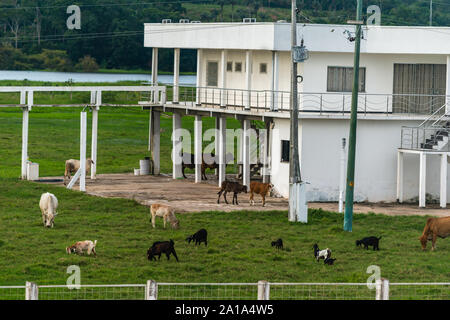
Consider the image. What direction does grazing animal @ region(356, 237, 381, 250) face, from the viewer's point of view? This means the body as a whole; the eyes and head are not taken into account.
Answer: to the viewer's left

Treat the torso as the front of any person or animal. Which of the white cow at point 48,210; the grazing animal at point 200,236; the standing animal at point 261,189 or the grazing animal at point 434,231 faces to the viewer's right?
the standing animal at point 261,189

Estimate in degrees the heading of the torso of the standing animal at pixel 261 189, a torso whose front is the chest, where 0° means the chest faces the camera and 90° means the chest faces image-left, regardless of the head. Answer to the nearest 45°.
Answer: approximately 270°

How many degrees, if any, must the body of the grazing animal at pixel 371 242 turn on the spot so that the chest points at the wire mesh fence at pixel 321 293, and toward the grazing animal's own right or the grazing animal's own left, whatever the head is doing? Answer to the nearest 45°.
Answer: approximately 90° to the grazing animal's own left

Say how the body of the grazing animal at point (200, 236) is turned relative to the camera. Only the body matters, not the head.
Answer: to the viewer's left

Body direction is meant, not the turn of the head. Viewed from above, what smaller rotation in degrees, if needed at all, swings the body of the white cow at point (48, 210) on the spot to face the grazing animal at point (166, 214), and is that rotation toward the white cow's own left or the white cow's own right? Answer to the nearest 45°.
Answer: approximately 90° to the white cow's own left

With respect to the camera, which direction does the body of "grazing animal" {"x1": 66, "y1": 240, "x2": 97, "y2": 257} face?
to the viewer's left

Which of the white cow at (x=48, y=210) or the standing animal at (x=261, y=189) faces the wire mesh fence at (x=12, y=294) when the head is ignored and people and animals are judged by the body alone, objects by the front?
the white cow

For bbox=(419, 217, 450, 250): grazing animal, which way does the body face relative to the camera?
to the viewer's left

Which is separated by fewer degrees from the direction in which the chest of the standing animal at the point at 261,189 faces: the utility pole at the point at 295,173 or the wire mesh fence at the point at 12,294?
the utility pole
